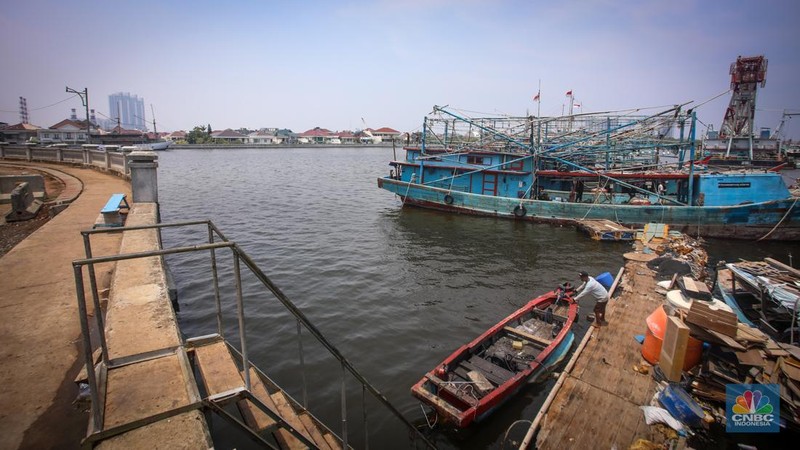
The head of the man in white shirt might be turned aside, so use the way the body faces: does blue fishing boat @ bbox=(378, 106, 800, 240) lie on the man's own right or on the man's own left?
on the man's own right

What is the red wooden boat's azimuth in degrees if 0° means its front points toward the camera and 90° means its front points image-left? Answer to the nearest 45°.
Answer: approximately 225°

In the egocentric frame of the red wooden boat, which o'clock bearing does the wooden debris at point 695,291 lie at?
The wooden debris is roughly at 1 o'clock from the red wooden boat.

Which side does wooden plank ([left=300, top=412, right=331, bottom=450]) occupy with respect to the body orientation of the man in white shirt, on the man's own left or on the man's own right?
on the man's own left

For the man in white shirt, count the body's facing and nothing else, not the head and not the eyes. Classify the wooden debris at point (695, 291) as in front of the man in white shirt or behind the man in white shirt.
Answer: behind

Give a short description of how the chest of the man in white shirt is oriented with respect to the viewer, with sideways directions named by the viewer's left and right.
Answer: facing to the left of the viewer

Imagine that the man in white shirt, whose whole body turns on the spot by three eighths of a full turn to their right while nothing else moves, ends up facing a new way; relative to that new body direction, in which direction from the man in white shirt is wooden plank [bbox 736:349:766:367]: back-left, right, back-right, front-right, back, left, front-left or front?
right
